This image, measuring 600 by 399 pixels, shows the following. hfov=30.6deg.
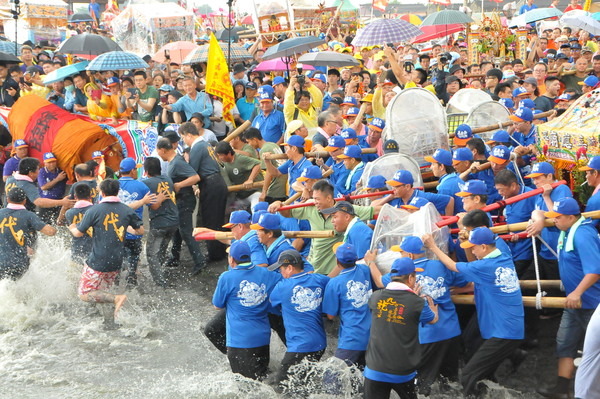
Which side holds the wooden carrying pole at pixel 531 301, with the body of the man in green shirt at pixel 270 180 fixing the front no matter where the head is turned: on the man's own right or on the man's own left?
on the man's own left

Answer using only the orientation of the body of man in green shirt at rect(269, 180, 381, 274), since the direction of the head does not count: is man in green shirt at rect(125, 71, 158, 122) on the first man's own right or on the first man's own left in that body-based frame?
on the first man's own right

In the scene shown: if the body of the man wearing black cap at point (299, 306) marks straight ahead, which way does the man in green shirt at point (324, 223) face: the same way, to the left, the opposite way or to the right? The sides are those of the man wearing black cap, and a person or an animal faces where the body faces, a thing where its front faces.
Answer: the opposite way

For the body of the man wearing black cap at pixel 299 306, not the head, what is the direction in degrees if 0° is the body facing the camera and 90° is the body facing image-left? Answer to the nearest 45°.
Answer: approximately 135°

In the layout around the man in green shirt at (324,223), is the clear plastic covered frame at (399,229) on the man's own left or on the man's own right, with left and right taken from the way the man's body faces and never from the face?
on the man's own left

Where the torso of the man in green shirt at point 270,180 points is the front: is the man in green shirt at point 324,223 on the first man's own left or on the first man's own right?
on the first man's own left

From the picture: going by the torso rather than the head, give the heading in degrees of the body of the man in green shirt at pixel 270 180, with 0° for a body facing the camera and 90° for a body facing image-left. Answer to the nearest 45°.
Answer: approximately 90°
